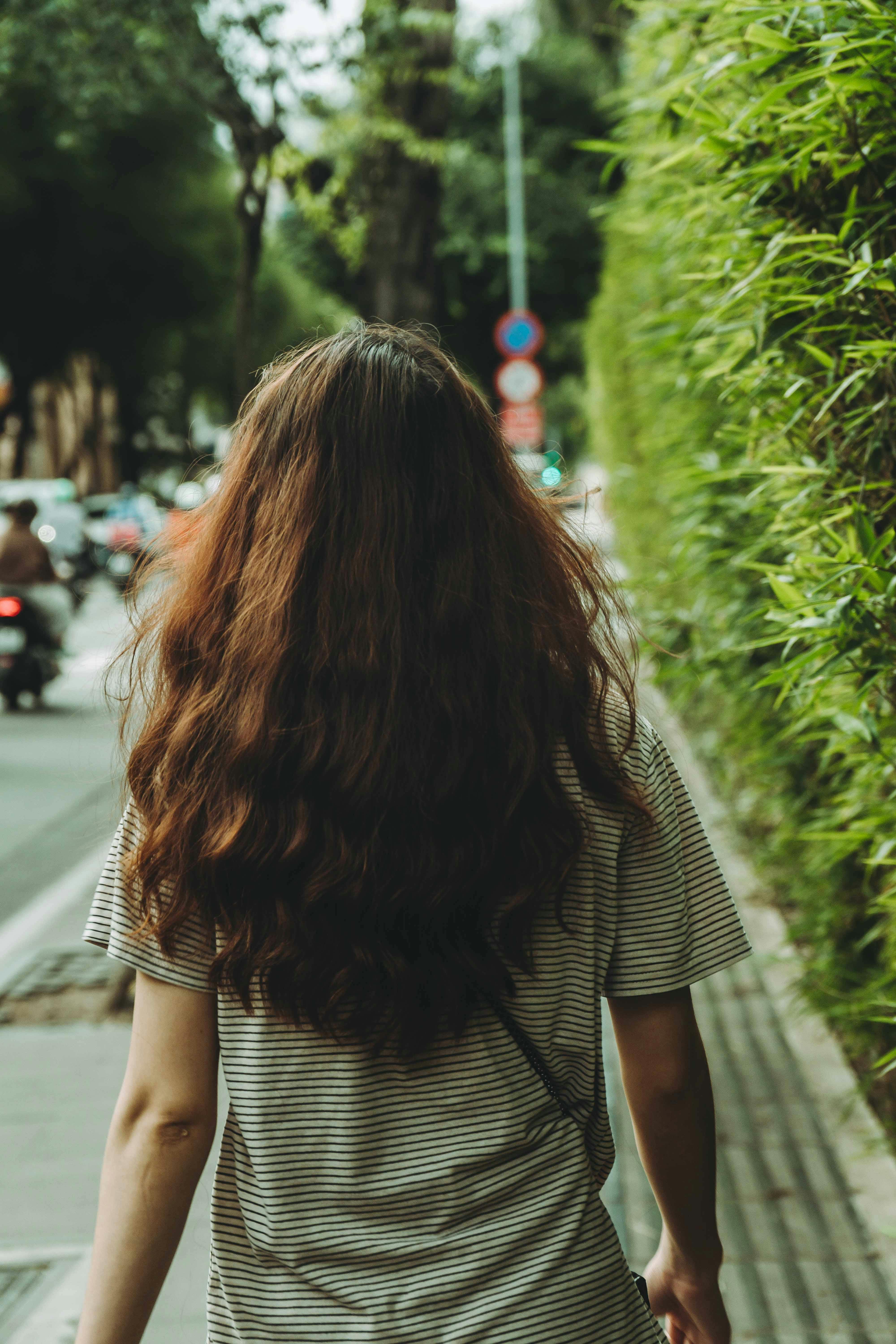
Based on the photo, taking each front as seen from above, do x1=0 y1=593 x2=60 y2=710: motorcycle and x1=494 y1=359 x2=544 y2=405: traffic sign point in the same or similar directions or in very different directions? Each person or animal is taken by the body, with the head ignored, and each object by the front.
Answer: very different directions

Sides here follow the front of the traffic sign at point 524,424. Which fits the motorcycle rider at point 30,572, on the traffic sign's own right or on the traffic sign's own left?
on the traffic sign's own right

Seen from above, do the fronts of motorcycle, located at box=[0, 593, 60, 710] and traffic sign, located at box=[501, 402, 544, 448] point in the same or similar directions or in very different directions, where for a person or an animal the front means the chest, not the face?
very different directions

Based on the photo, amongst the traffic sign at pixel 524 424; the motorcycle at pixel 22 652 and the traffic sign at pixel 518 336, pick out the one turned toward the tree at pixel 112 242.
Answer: the motorcycle

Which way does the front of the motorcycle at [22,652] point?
away from the camera

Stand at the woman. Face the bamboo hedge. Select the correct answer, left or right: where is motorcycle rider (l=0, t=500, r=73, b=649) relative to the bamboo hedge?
left

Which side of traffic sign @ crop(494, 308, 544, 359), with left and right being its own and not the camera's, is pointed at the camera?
front

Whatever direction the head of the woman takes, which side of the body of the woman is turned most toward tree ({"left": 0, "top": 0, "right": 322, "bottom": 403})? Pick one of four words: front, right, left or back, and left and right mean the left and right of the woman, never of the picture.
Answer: front

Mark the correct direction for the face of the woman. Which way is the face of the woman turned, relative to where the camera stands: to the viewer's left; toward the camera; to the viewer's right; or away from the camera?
away from the camera

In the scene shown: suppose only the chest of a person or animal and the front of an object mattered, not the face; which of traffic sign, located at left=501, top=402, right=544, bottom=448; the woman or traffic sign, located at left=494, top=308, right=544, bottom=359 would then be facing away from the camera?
the woman

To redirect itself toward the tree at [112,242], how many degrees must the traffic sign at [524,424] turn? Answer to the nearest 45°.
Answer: approximately 135° to its right

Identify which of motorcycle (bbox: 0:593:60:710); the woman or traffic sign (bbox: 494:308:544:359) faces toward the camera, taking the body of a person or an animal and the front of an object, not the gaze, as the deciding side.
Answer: the traffic sign

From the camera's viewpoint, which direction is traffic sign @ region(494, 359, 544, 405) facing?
toward the camera

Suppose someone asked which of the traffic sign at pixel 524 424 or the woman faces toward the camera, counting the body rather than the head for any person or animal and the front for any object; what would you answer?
the traffic sign

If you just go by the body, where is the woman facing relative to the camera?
away from the camera

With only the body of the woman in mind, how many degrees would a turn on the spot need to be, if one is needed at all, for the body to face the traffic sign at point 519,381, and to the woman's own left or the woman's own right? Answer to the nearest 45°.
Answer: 0° — they already face it

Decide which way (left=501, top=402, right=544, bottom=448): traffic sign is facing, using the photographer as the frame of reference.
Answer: facing the viewer
